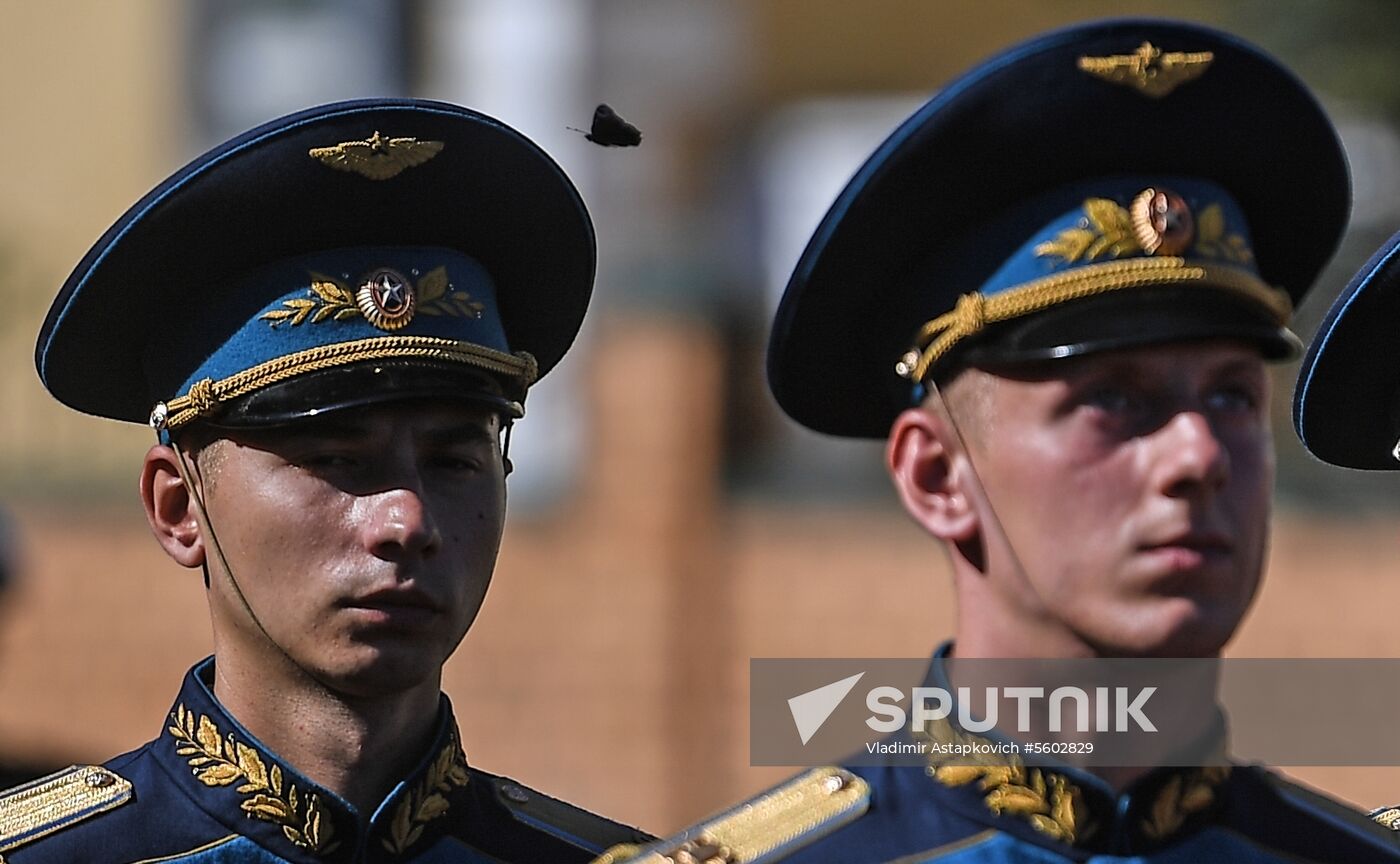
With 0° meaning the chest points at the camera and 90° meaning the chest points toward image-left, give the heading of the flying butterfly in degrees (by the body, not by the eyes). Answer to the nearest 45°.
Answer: approximately 90°

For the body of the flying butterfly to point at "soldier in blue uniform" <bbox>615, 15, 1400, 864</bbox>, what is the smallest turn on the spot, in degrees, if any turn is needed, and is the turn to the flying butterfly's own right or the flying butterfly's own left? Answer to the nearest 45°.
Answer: approximately 180°

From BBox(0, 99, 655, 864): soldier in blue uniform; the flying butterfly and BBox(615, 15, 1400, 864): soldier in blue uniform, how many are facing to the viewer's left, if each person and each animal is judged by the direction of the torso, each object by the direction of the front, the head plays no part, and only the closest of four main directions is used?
1

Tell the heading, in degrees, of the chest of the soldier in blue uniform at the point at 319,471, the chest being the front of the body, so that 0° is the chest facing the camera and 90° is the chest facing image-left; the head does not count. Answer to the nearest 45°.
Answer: approximately 315°

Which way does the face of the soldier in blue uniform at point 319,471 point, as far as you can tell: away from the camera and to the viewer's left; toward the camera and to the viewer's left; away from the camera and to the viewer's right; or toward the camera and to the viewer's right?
toward the camera and to the viewer's right

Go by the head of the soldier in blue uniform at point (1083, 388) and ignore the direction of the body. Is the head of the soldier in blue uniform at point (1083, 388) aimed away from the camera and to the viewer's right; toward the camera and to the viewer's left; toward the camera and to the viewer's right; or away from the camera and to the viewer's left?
toward the camera and to the viewer's right

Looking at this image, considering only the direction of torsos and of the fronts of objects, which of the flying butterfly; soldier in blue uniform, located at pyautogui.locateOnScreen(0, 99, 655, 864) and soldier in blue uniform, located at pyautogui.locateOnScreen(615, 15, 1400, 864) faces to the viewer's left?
the flying butterfly
